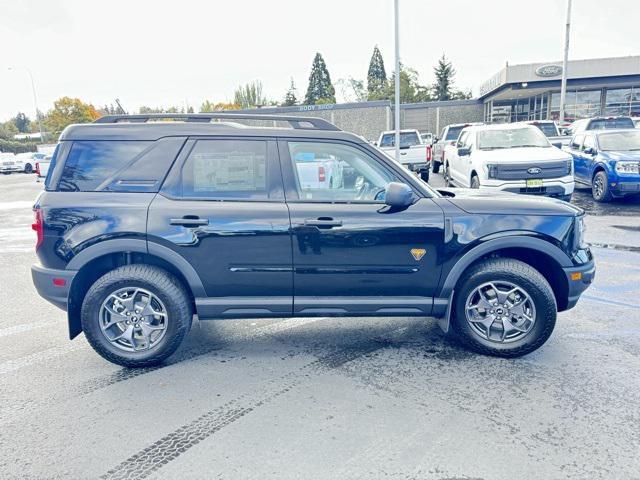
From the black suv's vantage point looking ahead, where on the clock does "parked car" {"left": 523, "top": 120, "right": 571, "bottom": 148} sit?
The parked car is roughly at 10 o'clock from the black suv.

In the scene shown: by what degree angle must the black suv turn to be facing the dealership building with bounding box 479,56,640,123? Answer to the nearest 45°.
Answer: approximately 45° to its left

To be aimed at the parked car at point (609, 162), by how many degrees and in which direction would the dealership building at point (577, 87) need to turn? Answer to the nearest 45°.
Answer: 0° — it already faces it

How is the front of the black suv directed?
to the viewer's right

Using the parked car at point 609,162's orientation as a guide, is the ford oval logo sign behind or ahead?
behind

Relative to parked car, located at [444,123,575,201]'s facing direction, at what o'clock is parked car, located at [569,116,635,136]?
parked car, located at [569,116,635,136] is roughly at 8 o'clock from parked car, located at [444,123,575,201].

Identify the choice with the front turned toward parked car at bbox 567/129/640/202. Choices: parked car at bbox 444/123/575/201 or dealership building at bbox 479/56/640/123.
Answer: the dealership building

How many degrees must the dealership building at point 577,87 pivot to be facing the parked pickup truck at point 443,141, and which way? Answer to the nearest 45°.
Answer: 0° — it already faces it

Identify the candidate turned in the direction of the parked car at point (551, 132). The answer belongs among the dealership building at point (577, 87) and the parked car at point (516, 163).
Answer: the dealership building

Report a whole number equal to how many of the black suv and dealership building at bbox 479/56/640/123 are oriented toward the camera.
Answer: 1

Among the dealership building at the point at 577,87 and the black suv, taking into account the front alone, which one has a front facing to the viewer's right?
the black suv
